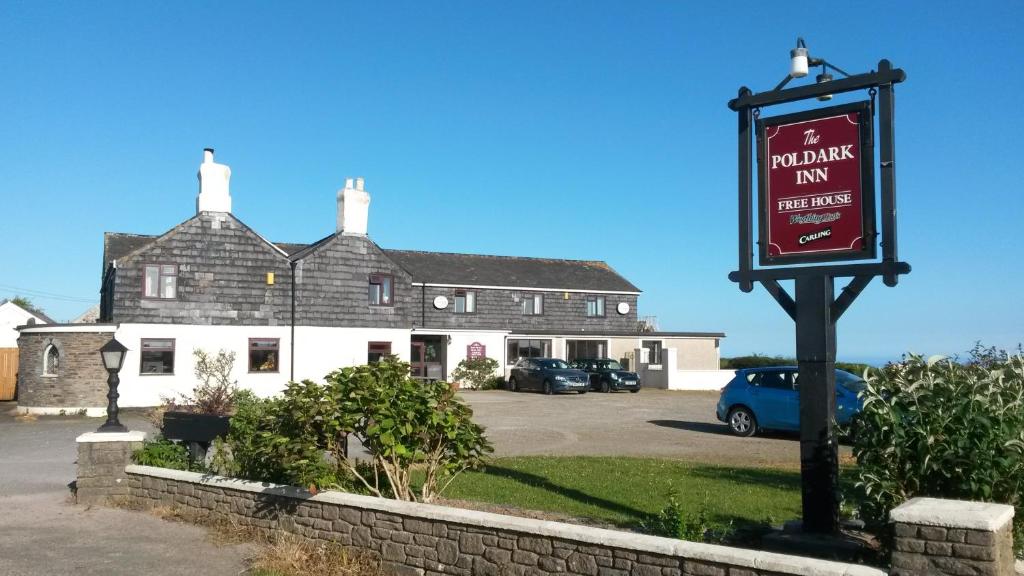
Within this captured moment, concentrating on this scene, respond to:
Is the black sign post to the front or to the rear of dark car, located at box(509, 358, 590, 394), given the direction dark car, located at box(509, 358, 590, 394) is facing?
to the front

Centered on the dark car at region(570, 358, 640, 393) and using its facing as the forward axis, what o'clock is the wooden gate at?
The wooden gate is roughly at 4 o'clock from the dark car.

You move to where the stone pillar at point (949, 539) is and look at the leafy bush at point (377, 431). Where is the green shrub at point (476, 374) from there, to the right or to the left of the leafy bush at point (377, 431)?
right

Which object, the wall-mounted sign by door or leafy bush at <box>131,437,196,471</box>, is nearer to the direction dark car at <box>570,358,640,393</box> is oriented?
the leafy bush

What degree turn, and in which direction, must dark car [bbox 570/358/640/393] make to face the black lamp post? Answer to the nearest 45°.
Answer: approximately 45° to its right

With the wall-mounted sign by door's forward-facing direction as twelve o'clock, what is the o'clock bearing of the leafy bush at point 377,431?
The leafy bush is roughly at 12 o'clock from the wall-mounted sign by door.

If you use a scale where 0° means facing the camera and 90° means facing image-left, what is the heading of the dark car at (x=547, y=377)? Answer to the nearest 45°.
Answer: approximately 315°

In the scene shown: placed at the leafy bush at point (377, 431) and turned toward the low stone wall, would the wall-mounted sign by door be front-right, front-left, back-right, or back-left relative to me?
back-left
